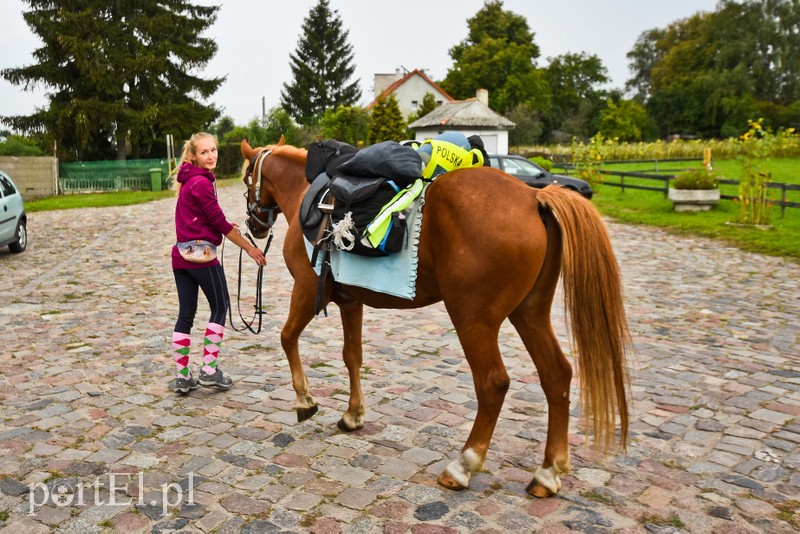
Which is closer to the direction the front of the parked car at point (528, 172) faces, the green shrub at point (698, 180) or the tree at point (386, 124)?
the green shrub

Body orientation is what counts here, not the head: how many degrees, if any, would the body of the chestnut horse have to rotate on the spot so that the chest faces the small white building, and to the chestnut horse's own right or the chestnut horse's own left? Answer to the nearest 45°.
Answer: approximately 45° to the chestnut horse's own right

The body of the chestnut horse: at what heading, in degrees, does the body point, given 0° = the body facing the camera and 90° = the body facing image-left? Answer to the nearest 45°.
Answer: approximately 135°

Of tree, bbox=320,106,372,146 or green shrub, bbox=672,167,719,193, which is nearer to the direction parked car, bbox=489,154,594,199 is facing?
the green shrub

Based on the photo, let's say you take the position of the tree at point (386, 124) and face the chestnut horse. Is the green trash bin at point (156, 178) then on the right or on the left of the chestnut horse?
right

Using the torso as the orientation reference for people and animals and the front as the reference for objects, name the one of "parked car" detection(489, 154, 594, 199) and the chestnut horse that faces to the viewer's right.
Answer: the parked car

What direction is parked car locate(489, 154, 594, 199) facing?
to the viewer's right
